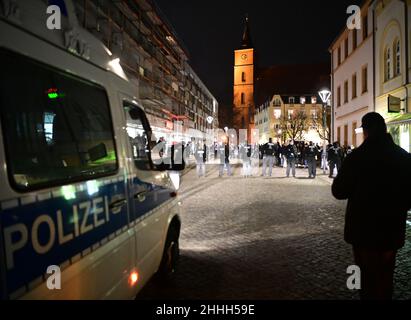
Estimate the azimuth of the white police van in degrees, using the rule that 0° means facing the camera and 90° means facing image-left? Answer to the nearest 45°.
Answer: approximately 225°

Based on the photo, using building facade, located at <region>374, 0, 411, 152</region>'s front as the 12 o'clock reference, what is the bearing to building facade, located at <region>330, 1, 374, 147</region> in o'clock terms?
building facade, located at <region>330, 1, 374, 147</region> is roughly at 4 o'clock from building facade, located at <region>374, 0, 411, 152</region>.

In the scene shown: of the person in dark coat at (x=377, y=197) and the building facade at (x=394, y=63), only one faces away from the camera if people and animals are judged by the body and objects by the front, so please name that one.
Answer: the person in dark coat

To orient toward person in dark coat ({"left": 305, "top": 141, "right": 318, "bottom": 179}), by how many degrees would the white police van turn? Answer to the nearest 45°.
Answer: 0° — it already faces them

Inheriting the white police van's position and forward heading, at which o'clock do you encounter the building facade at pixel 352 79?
The building facade is roughly at 12 o'clock from the white police van.

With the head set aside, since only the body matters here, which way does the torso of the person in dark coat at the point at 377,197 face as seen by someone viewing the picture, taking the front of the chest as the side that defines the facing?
away from the camera

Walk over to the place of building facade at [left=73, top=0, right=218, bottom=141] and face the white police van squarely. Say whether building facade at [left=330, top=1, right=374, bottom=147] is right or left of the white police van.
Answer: left

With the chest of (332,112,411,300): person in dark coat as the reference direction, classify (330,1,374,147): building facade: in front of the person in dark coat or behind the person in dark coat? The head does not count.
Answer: in front

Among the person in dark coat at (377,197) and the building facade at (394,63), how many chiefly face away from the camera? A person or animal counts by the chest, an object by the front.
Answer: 1

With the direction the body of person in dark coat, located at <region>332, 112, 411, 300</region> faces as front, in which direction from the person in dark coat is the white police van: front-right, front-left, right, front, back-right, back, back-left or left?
back-left

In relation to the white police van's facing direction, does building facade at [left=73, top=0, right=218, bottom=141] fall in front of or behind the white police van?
in front

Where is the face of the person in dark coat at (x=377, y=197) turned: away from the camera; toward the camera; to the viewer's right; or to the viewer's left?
away from the camera

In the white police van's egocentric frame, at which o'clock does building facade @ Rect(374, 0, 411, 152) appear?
The building facade is roughly at 12 o'clock from the white police van.

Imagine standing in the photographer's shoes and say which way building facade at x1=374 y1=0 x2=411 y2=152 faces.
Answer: facing the viewer and to the left of the viewer

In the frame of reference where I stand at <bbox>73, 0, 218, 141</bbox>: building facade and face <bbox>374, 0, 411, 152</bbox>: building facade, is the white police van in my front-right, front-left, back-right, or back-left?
front-right

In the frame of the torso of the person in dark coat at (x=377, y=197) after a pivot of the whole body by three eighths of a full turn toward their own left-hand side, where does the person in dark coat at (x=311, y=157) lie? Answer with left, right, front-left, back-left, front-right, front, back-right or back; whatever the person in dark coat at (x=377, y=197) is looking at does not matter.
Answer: back-right

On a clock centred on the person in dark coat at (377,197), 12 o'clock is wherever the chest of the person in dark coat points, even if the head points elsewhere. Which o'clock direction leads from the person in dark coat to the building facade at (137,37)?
The building facade is roughly at 11 o'clock from the person in dark coat.
